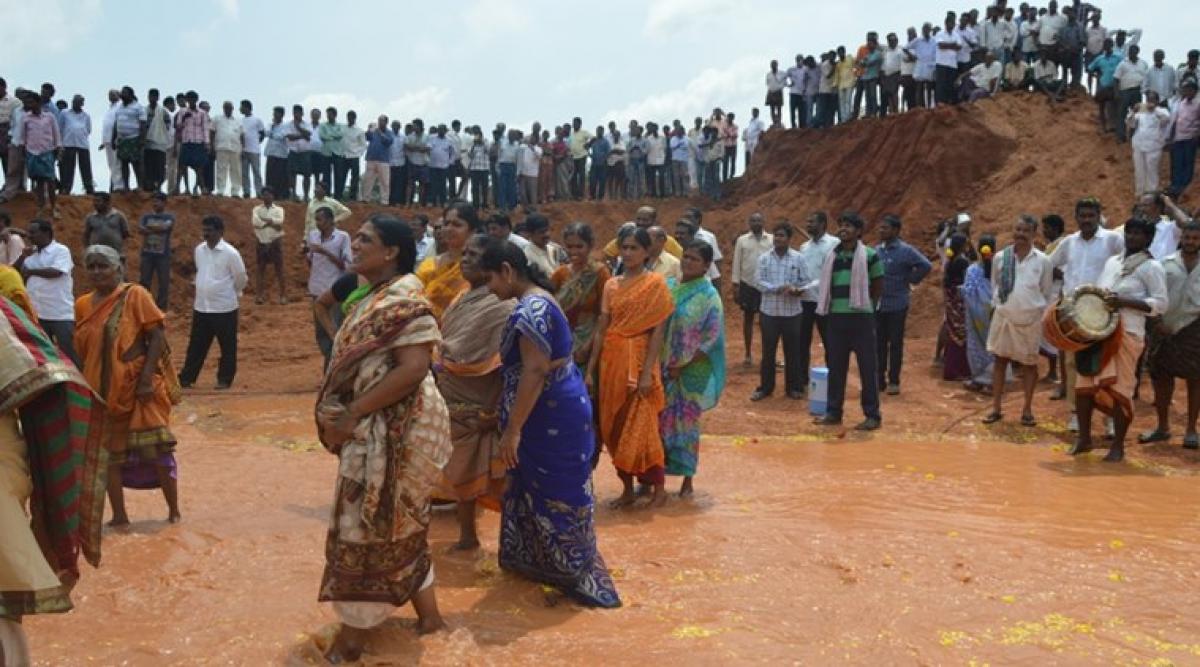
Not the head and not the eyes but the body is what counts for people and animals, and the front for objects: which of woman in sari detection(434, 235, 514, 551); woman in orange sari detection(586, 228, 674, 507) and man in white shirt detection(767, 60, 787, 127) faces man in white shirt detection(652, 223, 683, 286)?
man in white shirt detection(767, 60, 787, 127)

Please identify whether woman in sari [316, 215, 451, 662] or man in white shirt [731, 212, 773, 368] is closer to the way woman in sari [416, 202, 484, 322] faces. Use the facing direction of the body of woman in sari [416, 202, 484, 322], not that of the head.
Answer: the woman in sari

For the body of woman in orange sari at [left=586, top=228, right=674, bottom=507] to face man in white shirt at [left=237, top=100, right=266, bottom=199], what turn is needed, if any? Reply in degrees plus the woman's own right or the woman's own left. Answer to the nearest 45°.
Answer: approximately 90° to the woman's own right

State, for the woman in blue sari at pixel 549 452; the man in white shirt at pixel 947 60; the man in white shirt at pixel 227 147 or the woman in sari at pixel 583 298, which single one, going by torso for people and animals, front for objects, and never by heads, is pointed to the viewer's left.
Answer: the woman in blue sari

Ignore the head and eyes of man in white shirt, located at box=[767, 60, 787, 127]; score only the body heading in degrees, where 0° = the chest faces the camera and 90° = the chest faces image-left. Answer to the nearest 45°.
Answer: approximately 0°

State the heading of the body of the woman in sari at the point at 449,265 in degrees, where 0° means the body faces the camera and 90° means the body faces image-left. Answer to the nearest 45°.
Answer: approximately 45°

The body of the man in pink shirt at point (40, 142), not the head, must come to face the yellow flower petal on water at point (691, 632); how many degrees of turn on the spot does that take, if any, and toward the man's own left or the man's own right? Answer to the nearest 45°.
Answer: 0° — they already face it

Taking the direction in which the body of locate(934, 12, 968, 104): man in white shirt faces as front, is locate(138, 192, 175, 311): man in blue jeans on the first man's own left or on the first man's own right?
on the first man's own right

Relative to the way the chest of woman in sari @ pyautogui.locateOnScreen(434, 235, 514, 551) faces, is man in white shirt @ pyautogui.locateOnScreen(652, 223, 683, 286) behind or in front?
behind

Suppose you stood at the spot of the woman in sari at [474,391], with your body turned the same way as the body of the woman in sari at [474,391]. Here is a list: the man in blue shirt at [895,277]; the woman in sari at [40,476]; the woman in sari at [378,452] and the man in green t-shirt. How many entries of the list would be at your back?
2
